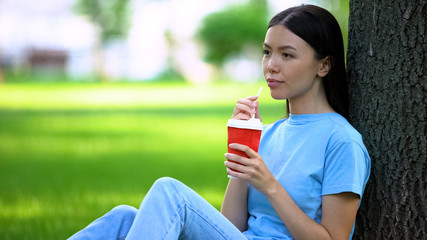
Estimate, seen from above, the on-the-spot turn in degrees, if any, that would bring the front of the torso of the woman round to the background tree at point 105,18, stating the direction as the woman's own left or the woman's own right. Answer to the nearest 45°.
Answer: approximately 135° to the woman's own right

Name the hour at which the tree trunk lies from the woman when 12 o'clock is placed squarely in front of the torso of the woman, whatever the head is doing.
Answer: The tree trunk is roughly at 7 o'clock from the woman.

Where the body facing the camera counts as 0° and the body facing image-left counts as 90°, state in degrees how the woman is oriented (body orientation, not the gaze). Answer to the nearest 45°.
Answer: approximately 45°

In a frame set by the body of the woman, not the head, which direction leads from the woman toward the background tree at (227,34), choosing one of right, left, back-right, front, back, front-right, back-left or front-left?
back-right
